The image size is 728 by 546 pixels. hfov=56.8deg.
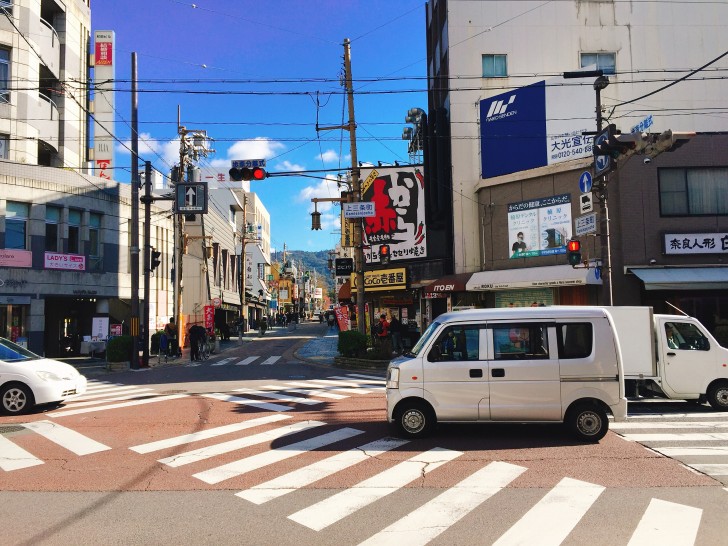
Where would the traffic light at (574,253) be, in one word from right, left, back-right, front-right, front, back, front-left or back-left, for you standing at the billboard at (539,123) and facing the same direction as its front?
front-left

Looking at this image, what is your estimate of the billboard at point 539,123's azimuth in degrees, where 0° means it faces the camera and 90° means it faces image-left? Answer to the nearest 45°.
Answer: approximately 45°

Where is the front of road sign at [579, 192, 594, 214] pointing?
toward the camera

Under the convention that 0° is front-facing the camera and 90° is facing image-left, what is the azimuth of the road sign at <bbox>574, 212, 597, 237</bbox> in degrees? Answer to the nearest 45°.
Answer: approximately 45°

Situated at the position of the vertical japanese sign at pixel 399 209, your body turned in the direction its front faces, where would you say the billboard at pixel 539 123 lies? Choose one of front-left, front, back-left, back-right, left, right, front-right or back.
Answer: front-left

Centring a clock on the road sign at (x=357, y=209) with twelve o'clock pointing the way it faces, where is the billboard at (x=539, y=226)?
The billboard is roughly at 8 o'clock from the road sign.

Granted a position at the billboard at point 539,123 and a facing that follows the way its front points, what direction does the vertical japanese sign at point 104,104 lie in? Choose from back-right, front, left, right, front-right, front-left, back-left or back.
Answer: front-right

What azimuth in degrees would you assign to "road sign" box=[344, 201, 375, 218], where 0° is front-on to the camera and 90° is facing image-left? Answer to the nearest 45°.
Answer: approximately 0°

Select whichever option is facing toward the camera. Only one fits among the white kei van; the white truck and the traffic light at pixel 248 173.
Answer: the traffic light

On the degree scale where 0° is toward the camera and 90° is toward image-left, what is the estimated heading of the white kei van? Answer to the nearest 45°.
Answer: approximately 90°

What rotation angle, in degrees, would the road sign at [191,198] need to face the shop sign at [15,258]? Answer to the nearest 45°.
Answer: approximately 135° to its right
